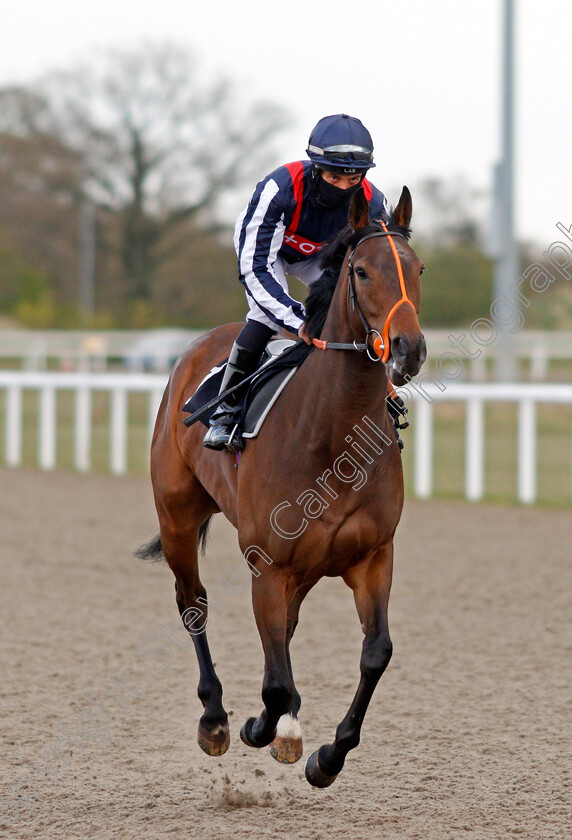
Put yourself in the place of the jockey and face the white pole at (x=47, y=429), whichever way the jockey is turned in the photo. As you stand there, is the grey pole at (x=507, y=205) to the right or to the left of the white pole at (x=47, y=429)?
right

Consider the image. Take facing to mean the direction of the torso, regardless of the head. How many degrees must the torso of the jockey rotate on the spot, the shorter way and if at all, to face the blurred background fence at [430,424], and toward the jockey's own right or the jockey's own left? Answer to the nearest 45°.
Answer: approximately 135° to the jockey's own left

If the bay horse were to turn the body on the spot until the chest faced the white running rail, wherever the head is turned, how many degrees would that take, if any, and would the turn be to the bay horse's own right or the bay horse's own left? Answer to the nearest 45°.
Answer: approximately 135° to the bay horse's own left

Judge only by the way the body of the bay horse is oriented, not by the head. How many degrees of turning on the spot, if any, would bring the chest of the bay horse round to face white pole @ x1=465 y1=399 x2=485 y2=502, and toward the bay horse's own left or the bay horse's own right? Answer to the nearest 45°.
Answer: approximately 135° to the bay horse's own left

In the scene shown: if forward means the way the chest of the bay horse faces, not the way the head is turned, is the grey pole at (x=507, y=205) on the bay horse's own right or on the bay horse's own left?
on the bay horse's own left

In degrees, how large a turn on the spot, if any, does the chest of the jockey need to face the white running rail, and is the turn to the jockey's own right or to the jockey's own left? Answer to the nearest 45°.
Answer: approximately 135° to the jockey's own left

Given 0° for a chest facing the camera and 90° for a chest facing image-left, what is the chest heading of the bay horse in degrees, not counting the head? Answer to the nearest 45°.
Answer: approximately 315°
